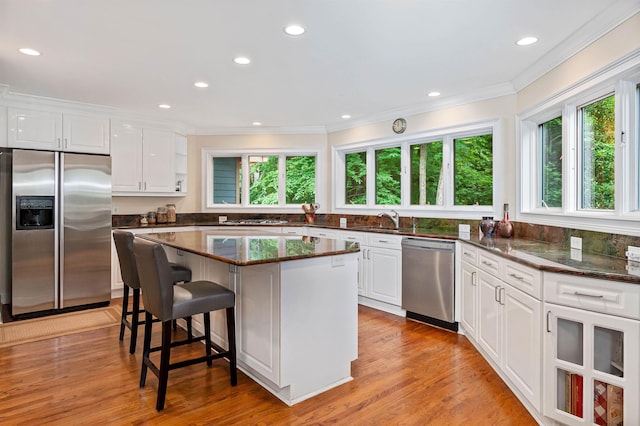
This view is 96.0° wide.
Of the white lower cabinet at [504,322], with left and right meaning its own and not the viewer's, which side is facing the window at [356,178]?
right

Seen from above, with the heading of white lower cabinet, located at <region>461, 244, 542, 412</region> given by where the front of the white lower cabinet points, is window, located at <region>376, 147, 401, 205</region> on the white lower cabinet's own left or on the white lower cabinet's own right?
on the white lower cabinet's own right

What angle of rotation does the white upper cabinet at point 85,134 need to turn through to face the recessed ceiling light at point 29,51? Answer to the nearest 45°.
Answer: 0° — it already faces it

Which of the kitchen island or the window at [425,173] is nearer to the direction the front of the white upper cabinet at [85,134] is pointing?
the kitchen island

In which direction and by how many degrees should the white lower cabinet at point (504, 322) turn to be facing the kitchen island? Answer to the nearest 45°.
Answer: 0° — it already faces it

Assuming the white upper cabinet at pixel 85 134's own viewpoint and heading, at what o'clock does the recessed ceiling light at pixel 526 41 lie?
The recessed ceiling light is roughly at 11 o'clock from the white upper cabinet.

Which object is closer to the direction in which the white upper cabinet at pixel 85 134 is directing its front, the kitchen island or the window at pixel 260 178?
the kitchen island

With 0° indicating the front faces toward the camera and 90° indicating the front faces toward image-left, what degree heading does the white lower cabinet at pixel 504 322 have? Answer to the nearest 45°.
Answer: approximately 45°

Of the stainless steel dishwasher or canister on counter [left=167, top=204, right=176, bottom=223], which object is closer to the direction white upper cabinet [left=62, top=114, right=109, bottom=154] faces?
the stainless steel dishwasher

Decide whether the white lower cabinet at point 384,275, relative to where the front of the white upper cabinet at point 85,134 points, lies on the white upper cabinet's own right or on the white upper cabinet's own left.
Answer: on the white upper cabinet's own left
